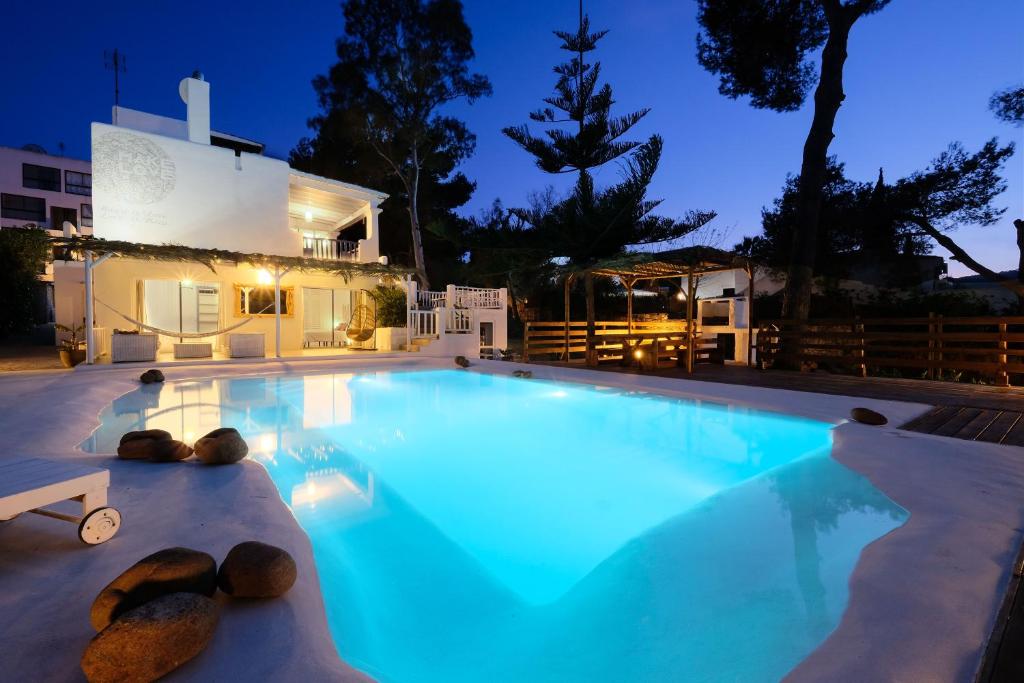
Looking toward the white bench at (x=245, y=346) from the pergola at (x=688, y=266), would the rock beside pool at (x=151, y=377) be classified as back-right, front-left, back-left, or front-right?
front-left

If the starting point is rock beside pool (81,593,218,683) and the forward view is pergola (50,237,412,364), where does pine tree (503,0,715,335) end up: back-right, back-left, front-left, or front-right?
front-right

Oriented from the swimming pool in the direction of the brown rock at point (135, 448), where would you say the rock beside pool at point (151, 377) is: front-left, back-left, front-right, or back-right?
front-right

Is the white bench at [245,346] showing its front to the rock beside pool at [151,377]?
no

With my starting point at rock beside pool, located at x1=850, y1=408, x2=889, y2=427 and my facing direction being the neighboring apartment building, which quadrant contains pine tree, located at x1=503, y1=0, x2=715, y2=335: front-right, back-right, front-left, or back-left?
front-right

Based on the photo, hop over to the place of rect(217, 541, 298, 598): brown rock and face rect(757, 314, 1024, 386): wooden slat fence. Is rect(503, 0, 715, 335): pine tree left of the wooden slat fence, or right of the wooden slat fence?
left
